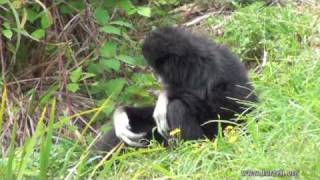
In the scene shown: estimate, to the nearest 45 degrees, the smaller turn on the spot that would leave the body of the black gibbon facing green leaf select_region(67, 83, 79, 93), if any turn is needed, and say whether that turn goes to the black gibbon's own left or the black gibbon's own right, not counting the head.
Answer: approximately 45° to the black gibbon's own right

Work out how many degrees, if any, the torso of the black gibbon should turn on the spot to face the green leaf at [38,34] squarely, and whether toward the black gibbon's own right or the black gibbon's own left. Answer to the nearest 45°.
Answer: approximately 45° to the black gibbon's own right

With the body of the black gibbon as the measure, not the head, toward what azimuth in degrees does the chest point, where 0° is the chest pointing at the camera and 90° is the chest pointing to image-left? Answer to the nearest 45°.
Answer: approximately 90°

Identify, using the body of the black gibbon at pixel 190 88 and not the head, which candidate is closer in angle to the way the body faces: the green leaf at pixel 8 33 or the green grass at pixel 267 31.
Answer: the green leaf
